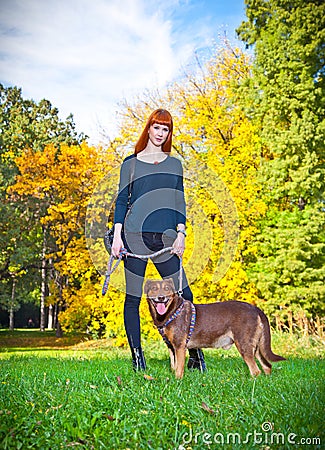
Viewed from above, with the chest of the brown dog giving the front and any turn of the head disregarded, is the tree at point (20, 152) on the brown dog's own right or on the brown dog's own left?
on the brown dog's own right

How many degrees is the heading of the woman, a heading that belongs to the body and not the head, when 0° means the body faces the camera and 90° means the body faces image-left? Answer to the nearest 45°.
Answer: approximately 0°

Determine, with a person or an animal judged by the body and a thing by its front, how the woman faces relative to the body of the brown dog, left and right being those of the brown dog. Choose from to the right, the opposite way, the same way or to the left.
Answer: to the left

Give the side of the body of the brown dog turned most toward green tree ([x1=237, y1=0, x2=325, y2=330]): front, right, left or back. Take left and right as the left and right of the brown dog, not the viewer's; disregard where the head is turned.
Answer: right

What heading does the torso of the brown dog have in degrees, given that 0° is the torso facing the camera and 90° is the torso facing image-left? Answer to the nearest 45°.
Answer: approximately 90°

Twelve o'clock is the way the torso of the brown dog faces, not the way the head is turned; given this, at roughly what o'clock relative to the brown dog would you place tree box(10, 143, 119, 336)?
The tree is roughly at 2 o'clock from the brown dog.

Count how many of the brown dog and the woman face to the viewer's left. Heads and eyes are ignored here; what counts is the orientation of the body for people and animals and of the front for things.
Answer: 1
